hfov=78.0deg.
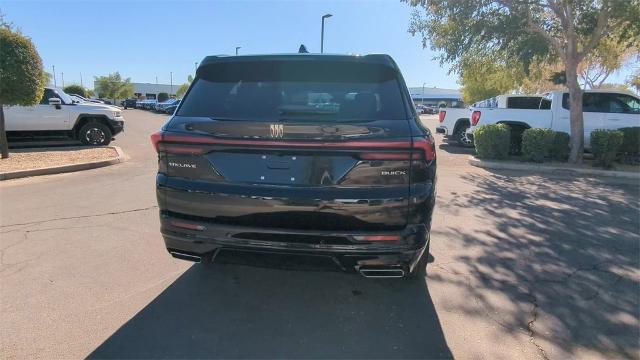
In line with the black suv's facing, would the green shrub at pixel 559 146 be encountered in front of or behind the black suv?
in front

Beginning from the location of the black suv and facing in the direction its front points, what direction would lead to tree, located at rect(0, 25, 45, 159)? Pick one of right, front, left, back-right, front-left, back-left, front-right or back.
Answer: front-left

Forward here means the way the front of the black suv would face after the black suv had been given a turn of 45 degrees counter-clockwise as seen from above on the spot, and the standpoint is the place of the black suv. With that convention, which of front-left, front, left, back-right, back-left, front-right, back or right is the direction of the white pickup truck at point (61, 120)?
front

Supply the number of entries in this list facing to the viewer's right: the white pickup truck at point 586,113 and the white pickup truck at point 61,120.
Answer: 2

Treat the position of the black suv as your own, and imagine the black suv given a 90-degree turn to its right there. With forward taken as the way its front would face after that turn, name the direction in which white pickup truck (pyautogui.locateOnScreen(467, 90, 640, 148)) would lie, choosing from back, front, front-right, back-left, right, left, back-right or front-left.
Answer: front-left

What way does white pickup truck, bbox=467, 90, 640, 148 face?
to the viewer's right

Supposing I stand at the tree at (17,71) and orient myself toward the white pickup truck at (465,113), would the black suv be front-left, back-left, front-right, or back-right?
front-right

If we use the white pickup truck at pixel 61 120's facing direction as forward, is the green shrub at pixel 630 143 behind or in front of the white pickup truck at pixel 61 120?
in front

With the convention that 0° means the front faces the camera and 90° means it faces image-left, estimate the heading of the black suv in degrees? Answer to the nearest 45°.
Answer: approximately 180°

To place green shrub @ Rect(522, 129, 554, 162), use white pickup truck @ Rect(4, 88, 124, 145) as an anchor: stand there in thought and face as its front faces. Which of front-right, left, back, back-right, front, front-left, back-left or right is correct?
front-right

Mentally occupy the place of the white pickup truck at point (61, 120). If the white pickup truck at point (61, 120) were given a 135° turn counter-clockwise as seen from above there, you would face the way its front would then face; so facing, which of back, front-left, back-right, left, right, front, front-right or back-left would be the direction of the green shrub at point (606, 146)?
back

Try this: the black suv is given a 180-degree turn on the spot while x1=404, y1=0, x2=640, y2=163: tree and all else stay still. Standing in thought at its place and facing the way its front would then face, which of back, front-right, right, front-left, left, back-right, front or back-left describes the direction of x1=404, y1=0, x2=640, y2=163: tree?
back-left

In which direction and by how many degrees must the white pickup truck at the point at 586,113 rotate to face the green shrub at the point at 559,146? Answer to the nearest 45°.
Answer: approximately 90° to its right

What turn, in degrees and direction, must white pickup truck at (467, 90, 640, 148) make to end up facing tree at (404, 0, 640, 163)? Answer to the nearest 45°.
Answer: approximately 135° to its right

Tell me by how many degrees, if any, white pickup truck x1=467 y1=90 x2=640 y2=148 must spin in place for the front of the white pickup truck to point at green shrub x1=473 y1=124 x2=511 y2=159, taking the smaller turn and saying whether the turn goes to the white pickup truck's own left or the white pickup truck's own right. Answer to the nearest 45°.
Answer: approximately 135° to the white pickup truck's own right

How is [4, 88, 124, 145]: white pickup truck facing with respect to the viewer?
to the viewer's right

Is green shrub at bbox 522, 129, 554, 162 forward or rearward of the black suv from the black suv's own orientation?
forward
